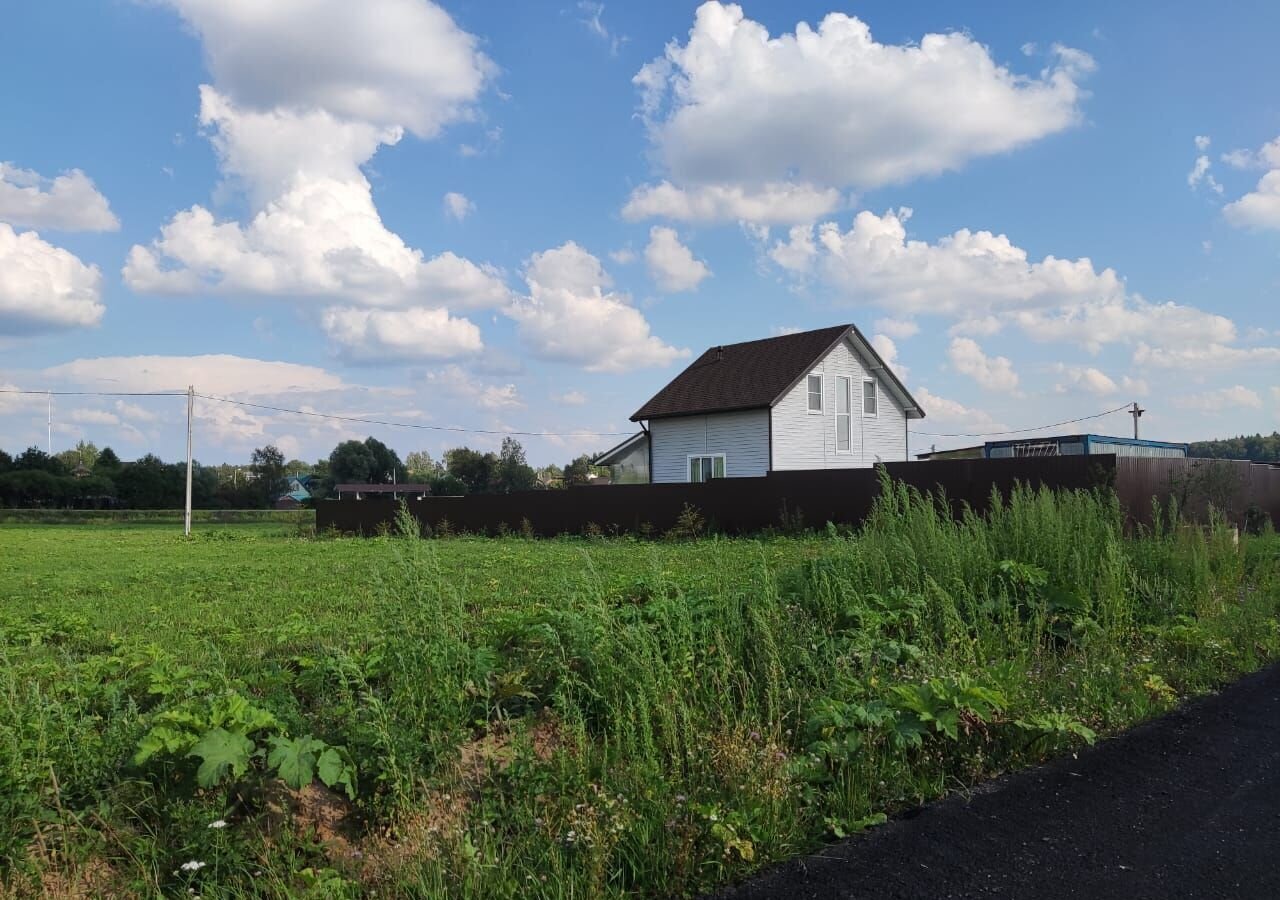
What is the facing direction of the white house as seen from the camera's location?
facing the viewer and to the right of the viewer

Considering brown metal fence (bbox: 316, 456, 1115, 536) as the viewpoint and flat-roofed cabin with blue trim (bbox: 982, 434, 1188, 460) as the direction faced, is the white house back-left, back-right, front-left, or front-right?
front-left

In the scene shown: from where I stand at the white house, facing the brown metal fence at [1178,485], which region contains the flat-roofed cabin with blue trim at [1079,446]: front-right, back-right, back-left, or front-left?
front-left

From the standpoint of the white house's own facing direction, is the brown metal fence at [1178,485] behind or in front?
in front

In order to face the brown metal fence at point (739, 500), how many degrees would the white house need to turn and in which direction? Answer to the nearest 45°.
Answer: approximately 45° to its right

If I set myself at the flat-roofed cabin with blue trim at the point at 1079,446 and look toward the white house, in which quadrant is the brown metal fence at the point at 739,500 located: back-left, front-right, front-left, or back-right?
front-left
